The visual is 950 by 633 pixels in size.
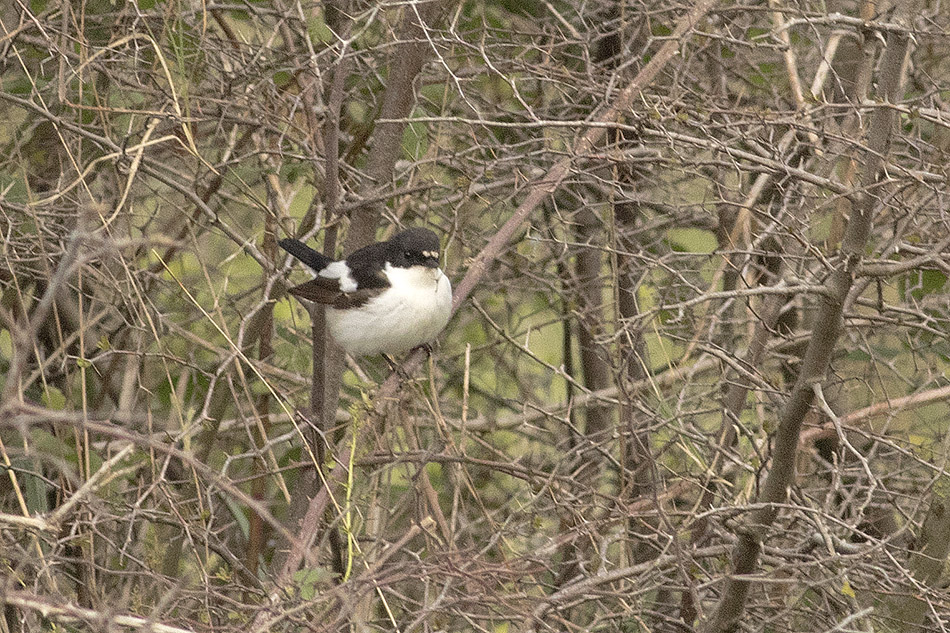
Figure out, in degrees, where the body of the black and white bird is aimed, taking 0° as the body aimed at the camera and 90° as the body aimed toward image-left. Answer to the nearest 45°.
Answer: approximately 315°

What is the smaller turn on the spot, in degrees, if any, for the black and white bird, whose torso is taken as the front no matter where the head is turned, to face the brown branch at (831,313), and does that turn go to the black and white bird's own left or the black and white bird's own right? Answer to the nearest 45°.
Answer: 0° — it already faces it
